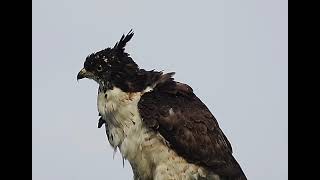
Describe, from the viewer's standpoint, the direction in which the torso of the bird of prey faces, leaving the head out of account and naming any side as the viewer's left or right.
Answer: facing to the left of the viewer
